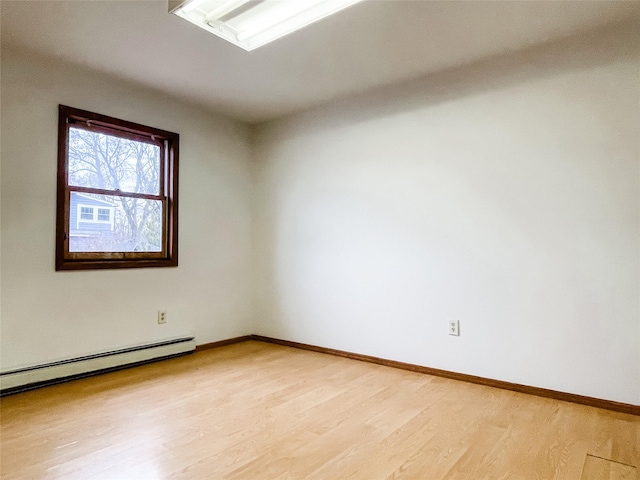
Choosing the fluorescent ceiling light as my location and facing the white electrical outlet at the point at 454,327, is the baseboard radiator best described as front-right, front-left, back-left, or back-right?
back-left

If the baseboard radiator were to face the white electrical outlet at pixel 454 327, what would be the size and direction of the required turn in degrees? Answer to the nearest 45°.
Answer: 0° — it already faces it

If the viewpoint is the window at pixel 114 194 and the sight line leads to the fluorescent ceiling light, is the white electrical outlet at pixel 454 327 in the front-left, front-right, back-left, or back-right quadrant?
front-left

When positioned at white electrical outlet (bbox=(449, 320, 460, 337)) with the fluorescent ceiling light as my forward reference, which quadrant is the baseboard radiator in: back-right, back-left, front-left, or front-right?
front-right

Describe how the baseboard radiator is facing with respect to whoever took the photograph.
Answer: facing the viewer and to the right of the viewer

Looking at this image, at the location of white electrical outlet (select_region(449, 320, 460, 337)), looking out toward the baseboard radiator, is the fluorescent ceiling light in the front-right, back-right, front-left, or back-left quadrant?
front-left
